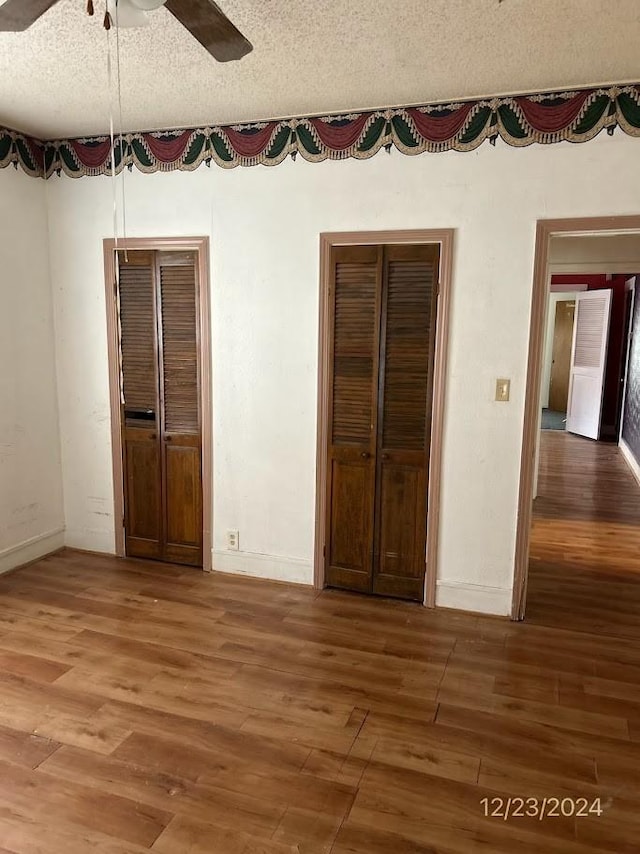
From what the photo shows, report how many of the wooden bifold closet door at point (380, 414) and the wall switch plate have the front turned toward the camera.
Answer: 2

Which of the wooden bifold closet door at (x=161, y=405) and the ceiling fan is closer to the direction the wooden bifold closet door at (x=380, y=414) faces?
the ceiling fan

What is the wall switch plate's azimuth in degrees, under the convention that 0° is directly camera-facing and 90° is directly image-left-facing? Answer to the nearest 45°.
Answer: approximately 0°

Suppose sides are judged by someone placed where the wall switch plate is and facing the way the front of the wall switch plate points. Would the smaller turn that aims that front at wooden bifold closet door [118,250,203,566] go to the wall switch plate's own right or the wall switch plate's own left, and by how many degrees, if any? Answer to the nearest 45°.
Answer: approximately 90° to the wall switch plate's own right

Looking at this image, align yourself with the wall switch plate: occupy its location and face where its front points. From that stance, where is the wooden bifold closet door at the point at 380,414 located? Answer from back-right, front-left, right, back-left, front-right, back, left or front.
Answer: right

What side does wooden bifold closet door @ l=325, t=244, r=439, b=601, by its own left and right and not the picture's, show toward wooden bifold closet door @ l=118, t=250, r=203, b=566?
right

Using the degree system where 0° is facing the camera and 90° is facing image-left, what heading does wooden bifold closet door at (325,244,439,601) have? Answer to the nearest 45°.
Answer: approximately 0°
